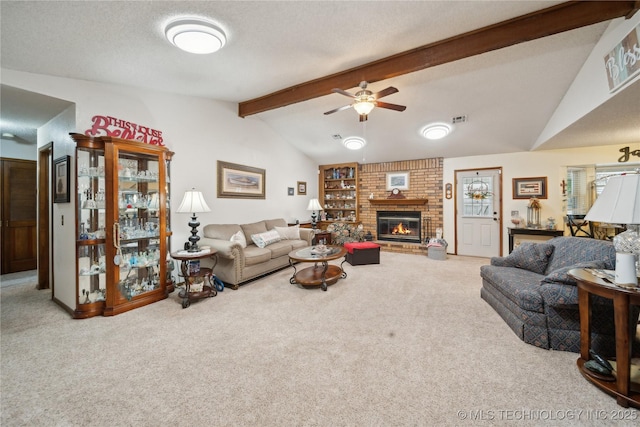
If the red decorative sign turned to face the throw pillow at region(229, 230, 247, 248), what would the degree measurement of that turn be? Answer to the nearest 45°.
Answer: approximately 45° to its left

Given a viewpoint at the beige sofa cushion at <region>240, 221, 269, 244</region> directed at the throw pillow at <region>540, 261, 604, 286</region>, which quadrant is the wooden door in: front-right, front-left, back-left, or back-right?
back-right

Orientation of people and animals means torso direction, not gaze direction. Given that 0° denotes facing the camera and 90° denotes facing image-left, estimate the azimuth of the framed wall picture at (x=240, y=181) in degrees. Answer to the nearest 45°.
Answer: approximately 315°

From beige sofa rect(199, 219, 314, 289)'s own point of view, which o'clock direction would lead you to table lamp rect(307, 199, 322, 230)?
The table lamp is roughly at 9 o'clock from the beige sofa.

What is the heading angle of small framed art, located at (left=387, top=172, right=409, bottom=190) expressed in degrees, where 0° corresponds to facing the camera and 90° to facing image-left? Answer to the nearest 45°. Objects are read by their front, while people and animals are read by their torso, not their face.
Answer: approximately 0°

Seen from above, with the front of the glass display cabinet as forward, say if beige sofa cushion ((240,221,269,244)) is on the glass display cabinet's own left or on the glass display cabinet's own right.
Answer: on the glass display cabinet's own left

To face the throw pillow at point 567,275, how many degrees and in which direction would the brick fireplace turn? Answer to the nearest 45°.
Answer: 0° — it already faces it

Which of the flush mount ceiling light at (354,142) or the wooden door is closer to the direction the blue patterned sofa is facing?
the wooden door

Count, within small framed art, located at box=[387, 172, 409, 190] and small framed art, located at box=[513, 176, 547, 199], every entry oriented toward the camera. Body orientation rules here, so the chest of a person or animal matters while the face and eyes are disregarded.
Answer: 2
